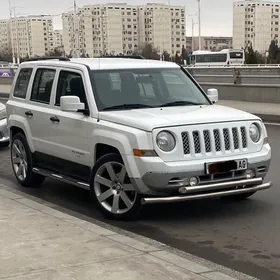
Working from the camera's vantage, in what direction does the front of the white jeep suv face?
facing the viewer and to the right of the viewer
